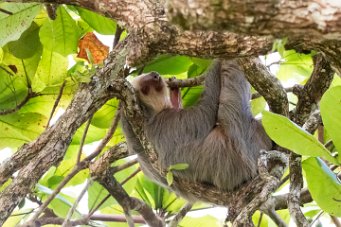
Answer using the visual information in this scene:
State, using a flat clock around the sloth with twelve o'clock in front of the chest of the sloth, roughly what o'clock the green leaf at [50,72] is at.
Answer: The green leaf is roughly at 12 o'clock from the sloth.

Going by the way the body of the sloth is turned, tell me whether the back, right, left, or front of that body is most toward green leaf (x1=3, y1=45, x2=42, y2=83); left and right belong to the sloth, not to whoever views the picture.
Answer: front

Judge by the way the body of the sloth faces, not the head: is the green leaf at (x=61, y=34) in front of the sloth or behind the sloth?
in front

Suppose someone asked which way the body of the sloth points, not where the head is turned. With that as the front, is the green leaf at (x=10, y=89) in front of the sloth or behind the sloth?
in front

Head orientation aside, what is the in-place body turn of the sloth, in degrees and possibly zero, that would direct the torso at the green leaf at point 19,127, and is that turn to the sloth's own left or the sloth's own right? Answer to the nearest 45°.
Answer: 0° — it already faces it

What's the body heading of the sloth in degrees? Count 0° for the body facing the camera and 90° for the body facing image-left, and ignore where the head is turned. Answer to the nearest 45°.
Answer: approximately 90°

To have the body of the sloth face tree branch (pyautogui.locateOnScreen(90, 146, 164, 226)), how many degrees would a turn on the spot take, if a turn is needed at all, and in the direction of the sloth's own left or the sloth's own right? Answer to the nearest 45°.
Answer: approximately 45° to the sloth's own left

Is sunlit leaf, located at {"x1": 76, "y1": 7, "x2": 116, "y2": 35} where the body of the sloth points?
yes

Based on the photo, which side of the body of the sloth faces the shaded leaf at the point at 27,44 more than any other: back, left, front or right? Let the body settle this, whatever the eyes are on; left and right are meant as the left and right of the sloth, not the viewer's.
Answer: front

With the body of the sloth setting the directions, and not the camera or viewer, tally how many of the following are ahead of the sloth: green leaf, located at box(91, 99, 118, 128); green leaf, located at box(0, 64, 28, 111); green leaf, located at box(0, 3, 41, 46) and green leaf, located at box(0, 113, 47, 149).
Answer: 4

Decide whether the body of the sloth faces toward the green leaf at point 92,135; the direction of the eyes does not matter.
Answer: yes
